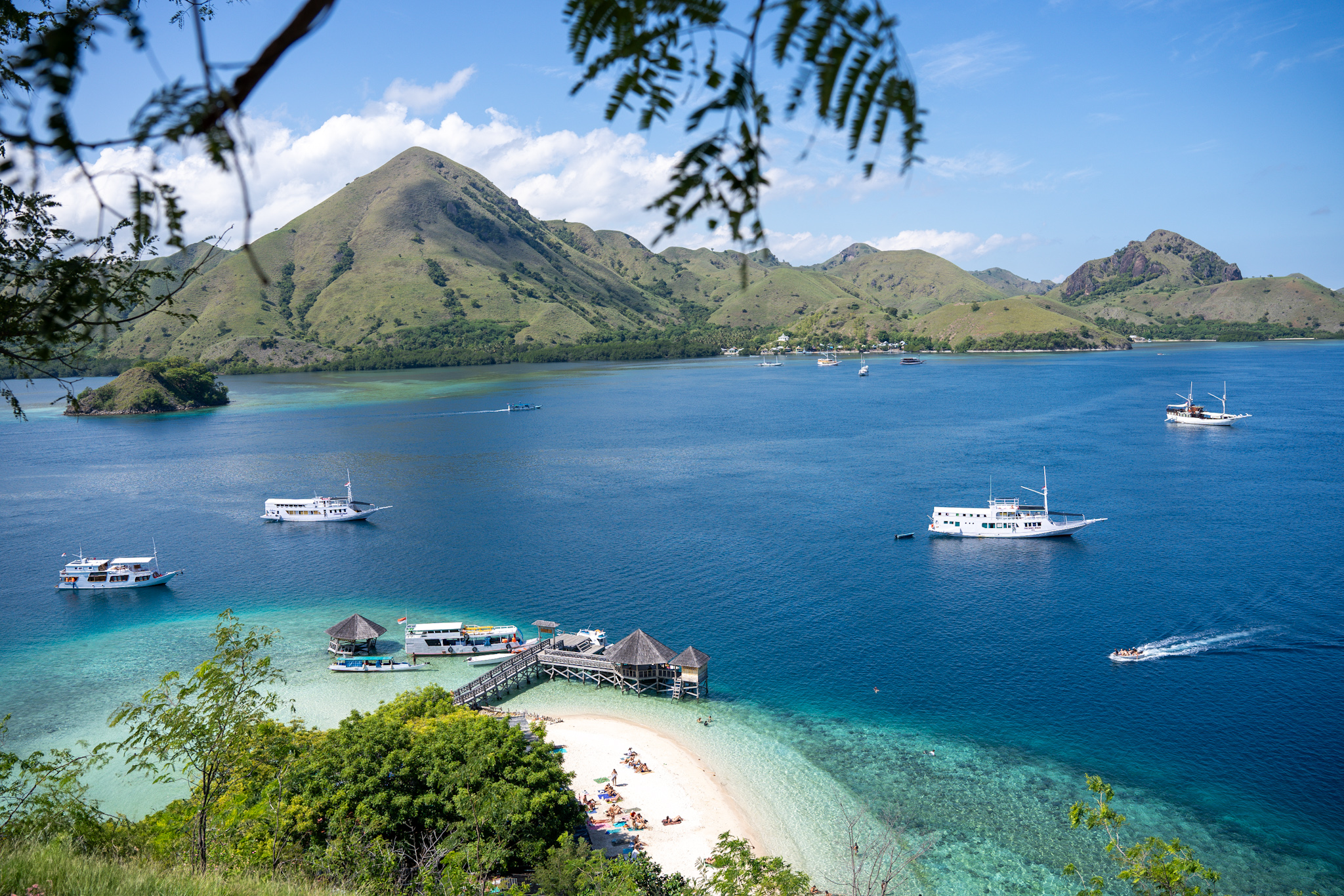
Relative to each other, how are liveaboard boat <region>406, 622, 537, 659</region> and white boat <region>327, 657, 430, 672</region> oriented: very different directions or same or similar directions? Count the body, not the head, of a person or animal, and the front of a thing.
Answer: same or similar directions

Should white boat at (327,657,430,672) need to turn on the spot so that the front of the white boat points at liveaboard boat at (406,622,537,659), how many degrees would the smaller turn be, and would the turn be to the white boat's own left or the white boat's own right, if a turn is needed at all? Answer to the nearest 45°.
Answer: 0° — it already faces it

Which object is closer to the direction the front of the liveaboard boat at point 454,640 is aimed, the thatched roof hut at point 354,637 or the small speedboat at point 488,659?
the small speedboat

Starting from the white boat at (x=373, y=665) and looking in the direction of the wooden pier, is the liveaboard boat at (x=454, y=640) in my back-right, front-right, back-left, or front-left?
front-left

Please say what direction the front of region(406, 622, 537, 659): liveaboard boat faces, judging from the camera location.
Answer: facing to the right of the viewer

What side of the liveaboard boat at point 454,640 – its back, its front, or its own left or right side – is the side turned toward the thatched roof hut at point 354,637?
back

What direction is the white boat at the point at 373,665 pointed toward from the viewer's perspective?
to the viewer's right

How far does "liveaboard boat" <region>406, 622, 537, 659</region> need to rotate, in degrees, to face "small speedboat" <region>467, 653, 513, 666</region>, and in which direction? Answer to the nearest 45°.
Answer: approximately 45° to its right

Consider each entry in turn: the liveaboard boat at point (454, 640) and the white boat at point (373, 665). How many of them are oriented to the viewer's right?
2

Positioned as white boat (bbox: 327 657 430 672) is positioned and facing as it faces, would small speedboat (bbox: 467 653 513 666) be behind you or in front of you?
in front
